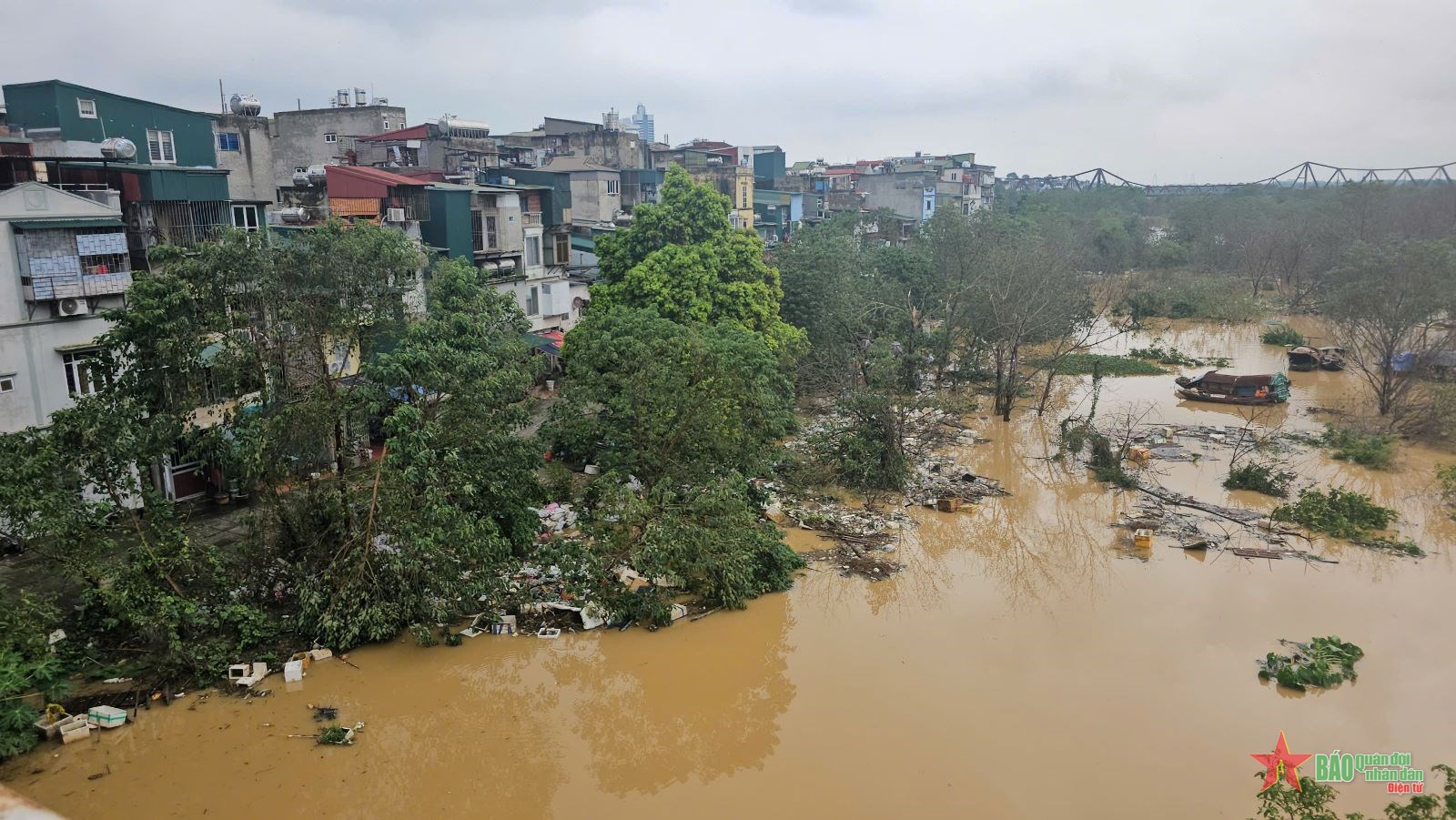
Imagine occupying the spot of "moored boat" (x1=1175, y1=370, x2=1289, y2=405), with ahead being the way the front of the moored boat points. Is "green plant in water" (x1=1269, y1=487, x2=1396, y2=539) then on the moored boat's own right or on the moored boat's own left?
on the moored boat's own left

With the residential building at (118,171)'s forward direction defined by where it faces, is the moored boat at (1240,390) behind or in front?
in front

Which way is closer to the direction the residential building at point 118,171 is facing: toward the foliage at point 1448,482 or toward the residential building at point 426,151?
the foliage

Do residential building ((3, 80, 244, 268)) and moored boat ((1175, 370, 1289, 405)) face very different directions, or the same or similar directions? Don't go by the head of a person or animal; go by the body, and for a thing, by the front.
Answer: very different directions

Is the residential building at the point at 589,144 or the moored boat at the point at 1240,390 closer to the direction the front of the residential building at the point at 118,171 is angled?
the moored boat

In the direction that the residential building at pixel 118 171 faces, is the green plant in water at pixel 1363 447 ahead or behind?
ahead

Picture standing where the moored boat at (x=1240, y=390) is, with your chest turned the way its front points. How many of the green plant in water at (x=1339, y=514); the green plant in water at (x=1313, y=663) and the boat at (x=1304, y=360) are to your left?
2

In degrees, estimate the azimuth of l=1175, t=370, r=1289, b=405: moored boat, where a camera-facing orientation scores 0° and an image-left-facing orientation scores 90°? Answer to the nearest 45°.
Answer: approximately 90°

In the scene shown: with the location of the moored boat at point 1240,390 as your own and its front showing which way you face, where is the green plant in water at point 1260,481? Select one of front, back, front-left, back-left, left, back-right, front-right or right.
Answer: left

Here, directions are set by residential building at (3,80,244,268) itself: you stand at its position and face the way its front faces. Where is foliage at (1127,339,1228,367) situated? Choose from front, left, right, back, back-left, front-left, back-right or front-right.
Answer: front-left

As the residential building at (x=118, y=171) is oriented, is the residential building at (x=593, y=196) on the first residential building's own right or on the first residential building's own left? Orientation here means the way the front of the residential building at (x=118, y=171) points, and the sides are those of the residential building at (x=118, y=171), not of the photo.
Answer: on the first residential building's own left

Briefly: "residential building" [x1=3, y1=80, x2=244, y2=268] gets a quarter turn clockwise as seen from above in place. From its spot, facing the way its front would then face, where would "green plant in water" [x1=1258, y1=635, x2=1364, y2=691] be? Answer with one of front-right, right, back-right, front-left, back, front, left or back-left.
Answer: left

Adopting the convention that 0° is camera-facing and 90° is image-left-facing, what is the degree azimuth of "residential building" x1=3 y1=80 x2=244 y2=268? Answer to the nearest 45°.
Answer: approximately 315°

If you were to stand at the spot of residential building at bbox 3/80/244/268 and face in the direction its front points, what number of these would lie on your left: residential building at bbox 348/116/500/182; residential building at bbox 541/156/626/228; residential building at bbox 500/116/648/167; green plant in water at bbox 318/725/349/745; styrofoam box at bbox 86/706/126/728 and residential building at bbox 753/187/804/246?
4

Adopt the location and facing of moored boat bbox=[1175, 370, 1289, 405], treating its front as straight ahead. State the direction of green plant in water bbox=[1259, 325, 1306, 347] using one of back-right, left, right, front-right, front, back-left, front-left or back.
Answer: right

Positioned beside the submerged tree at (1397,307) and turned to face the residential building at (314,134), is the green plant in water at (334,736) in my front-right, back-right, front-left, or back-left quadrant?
front-left

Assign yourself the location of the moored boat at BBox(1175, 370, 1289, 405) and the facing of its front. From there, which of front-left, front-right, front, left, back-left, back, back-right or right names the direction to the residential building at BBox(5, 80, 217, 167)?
front-left
